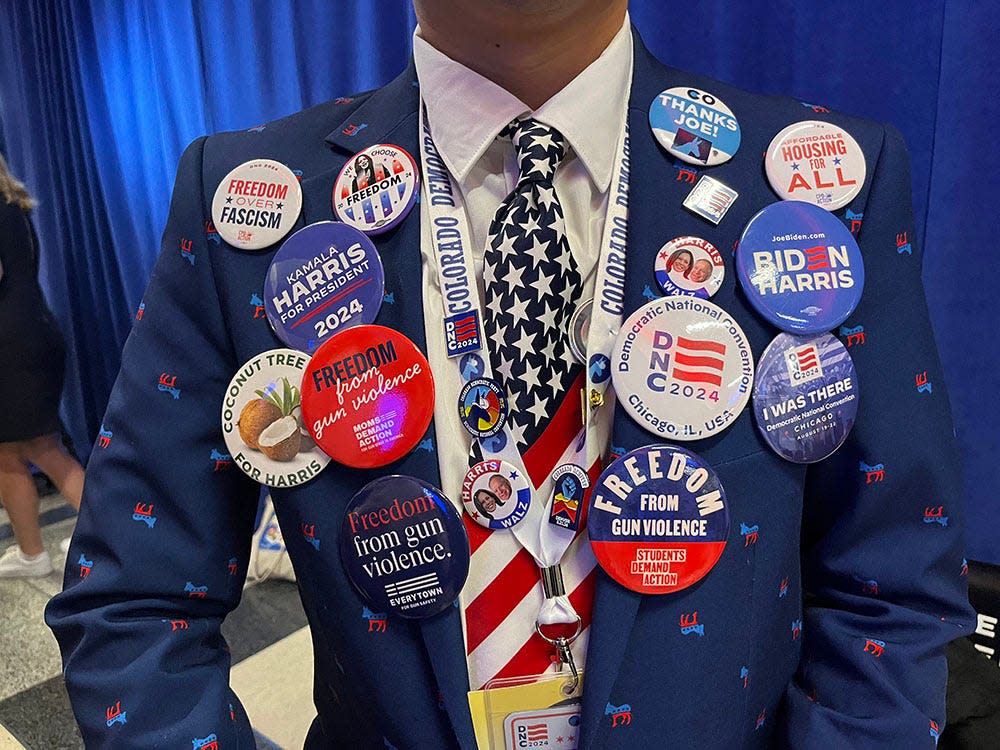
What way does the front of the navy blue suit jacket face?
toward the camera

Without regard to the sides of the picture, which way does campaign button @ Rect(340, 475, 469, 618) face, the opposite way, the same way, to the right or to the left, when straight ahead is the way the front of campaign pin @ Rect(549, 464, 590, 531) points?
the same way

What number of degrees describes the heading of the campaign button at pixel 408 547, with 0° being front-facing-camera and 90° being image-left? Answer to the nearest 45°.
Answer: approximately 0°

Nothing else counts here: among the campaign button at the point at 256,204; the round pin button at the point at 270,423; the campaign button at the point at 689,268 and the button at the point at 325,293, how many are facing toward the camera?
4

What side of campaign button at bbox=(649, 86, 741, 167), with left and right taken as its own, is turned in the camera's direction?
front

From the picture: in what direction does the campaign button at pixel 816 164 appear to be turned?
toward the camera
